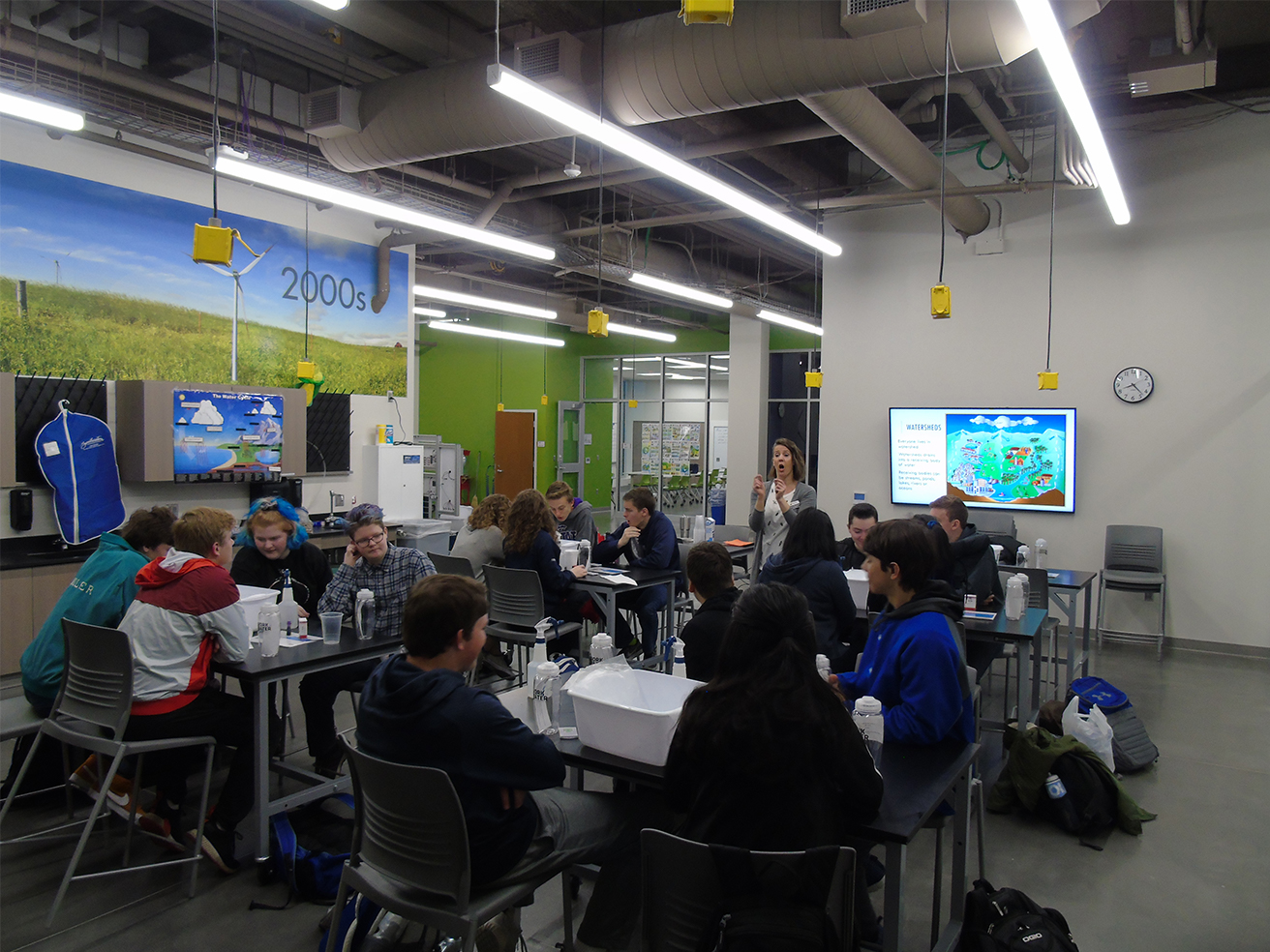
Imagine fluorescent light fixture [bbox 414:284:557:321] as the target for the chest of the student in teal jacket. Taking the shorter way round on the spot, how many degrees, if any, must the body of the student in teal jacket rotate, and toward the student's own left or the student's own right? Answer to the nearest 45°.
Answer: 0° — they already face it

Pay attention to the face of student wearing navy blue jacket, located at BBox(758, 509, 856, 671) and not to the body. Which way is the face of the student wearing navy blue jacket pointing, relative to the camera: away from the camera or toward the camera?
away from the camera

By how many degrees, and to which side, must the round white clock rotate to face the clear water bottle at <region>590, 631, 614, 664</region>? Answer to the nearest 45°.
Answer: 0° — it already faces it

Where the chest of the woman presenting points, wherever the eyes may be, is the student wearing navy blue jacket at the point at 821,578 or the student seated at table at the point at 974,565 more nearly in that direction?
the student wearing navy blue jacket

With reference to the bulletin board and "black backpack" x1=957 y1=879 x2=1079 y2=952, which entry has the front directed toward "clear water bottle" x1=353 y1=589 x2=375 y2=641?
the bulletin board

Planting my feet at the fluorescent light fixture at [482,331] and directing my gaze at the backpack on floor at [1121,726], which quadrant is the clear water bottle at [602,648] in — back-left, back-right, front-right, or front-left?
front-right

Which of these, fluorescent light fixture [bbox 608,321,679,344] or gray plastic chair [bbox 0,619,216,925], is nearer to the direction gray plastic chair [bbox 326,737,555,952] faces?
the fluorescent light fixture

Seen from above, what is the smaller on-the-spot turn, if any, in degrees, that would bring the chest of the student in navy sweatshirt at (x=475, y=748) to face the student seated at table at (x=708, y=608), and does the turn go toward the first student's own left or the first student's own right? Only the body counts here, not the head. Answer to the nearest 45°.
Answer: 0° — they already face them

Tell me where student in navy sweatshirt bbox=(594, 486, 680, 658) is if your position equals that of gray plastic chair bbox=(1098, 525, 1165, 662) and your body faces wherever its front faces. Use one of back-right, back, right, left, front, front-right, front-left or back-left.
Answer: front-right

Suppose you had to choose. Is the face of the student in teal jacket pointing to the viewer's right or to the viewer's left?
to the viewer's right

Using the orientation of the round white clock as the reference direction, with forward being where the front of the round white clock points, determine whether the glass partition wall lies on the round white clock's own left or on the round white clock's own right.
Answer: on the round white clock's own right

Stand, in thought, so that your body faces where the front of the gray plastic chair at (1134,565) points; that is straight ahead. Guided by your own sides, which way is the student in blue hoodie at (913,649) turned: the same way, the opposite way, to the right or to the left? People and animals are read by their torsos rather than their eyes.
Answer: to the right

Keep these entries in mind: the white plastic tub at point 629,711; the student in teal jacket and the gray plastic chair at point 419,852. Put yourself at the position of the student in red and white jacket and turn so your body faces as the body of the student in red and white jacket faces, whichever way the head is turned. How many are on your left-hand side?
1
